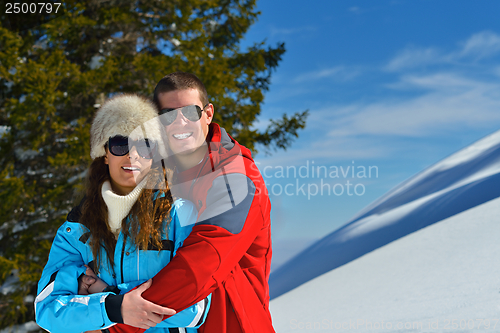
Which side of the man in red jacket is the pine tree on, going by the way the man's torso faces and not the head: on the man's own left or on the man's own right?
on the man's own right

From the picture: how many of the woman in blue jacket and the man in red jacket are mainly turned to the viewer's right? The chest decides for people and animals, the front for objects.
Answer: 0

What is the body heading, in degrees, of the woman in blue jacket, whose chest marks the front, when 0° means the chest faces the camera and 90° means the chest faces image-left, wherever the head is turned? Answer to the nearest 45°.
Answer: approximately 0°

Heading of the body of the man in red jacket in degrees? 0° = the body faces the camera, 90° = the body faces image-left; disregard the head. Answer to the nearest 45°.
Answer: approximately 45°

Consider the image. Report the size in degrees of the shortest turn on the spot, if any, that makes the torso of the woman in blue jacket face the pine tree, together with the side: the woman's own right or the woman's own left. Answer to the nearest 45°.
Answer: approximately 180°
